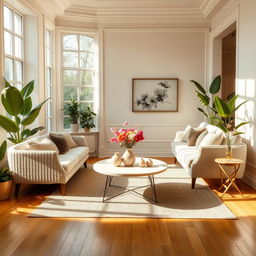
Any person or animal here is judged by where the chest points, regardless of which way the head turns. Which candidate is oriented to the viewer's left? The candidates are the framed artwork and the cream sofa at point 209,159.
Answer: the cream sofa

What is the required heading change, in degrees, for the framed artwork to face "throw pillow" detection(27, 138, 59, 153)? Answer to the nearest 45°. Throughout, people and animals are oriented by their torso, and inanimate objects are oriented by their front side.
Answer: approximately 45° to its right

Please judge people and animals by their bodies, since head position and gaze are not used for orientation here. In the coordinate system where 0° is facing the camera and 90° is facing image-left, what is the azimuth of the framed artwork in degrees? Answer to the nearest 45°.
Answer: approximately 0°

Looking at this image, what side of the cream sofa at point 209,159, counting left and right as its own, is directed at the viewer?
left

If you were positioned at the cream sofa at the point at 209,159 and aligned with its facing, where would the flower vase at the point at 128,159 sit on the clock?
The flower vase is roughly at 11 o'clock from the cream sofa.

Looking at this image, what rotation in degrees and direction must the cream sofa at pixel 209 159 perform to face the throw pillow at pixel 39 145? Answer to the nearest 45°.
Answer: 0° — it already faces it

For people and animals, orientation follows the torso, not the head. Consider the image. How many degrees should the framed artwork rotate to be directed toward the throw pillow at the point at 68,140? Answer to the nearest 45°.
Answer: approximately 45° to its right

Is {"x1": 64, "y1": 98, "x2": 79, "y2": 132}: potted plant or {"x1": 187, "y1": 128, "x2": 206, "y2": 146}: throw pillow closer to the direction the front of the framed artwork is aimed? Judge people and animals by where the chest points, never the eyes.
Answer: the throw pillow

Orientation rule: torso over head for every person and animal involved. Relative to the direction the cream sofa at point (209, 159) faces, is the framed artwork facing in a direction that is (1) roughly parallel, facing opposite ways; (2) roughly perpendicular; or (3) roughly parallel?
roughly perpendicular

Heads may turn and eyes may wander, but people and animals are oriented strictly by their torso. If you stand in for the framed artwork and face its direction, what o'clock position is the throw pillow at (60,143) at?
The throw pillow is roughly at 1 o'clock from the framed artwork.
